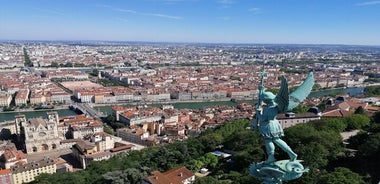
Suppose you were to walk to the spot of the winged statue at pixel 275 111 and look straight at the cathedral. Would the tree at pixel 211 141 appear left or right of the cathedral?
right

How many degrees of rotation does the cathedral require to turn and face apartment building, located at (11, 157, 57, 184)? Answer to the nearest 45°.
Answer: approximately 45° to its right

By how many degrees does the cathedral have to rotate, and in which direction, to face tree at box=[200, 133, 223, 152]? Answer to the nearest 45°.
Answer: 0° — it already faces it

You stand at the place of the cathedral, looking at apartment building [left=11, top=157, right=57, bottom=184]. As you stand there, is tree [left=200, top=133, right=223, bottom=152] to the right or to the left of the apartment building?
left
